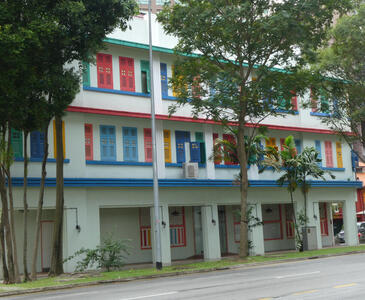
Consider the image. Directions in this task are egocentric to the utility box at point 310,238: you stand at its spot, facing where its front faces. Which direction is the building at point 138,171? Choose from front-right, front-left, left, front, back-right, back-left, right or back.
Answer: right

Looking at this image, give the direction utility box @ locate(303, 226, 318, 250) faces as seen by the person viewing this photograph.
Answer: facing the viewer and to the right of the viewer

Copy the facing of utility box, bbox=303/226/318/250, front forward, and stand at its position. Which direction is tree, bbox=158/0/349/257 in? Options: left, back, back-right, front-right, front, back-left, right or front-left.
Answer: front-right

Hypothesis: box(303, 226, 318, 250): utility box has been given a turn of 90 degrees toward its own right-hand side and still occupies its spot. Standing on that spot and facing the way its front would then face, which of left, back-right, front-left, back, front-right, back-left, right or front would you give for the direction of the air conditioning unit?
front

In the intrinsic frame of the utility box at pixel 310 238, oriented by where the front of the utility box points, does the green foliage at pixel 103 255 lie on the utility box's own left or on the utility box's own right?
on the utility box's own right
